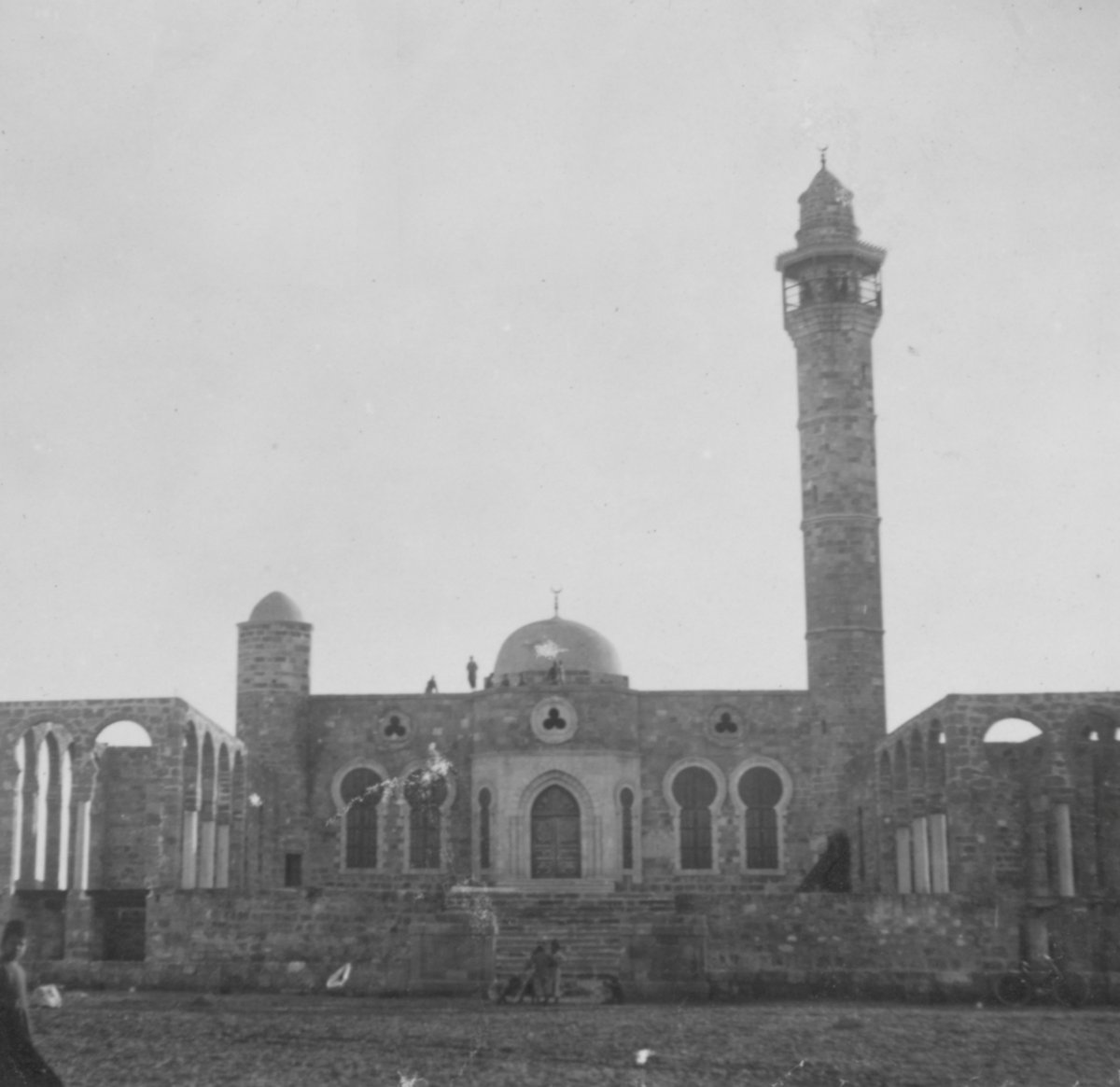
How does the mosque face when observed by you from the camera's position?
facing the viewer

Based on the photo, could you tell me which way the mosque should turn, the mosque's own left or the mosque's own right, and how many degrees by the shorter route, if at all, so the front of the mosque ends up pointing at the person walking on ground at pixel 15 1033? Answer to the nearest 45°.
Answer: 0° — it already faces them

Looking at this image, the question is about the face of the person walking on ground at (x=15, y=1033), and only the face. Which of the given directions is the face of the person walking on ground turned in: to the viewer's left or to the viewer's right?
to the viewer's right
